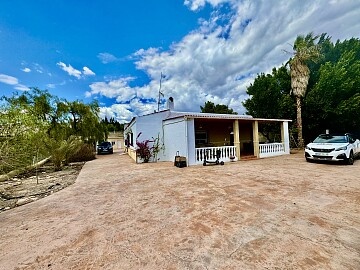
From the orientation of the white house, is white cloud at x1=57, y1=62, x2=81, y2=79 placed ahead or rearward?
rearward

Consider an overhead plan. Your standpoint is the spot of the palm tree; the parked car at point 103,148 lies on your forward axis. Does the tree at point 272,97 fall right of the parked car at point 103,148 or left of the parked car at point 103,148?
right

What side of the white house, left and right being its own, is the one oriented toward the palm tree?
left

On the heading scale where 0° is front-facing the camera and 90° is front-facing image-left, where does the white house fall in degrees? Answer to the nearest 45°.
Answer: approximately 315°

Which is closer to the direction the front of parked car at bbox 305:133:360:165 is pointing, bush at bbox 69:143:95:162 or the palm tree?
the bush

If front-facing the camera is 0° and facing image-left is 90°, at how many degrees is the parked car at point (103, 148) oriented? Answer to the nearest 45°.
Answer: approximately 0°
